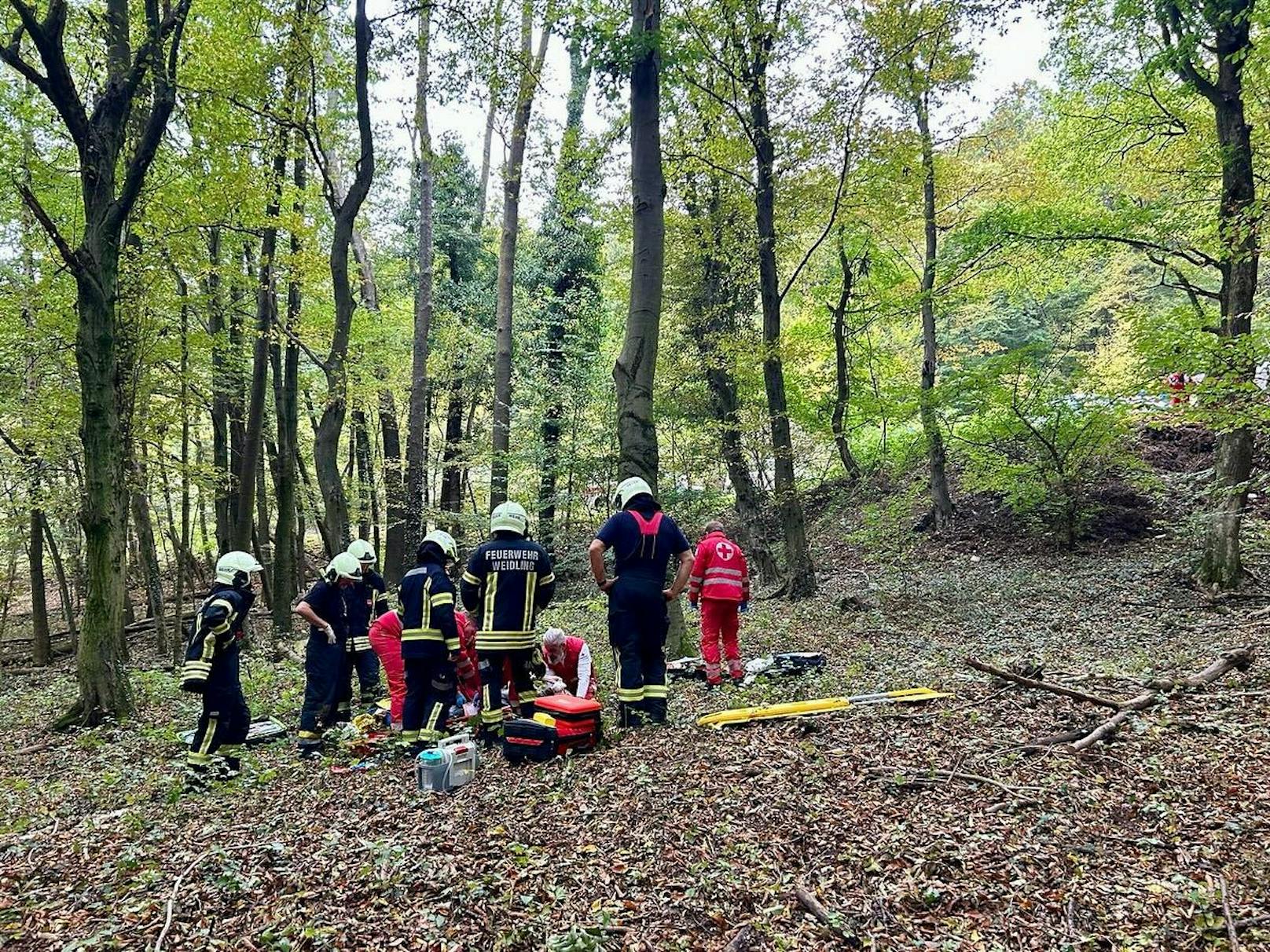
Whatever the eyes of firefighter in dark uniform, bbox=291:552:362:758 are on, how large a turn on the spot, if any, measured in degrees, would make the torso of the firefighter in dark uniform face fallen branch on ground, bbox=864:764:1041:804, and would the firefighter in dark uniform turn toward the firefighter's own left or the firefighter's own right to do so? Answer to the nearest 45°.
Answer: approximately 45° to the firefighter's own right

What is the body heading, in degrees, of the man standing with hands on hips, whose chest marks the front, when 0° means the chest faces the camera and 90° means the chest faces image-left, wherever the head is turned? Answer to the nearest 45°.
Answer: approximately 180°

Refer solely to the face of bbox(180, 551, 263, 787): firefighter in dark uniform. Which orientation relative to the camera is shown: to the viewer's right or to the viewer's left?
to the viewer's right

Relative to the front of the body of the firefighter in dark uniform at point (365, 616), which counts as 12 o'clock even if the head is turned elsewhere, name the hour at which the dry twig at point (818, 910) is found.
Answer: The dry twig is roughly at 1 o'clock from the firefighter in dark uniform.

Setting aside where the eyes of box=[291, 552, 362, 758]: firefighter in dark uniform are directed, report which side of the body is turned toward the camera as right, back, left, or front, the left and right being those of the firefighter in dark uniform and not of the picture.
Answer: right

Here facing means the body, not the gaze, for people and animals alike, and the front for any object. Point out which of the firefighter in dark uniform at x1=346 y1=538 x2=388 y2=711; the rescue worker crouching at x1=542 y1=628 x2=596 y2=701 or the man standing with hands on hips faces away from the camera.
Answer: the man standing with hands on hips

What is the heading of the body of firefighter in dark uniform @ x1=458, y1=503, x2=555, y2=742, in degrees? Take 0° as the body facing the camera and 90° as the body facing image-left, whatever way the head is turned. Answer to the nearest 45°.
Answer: approximately 180°

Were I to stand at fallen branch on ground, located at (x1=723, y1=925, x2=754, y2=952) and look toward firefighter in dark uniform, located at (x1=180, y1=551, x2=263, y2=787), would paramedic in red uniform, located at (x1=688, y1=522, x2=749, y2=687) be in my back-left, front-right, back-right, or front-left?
front-right

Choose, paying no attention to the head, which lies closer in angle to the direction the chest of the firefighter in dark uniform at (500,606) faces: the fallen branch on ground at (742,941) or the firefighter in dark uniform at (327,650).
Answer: the firefighter in dark uniform

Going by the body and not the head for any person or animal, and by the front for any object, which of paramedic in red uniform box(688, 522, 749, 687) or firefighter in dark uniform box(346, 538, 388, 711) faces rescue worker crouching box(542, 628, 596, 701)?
the firefighter in dark uniform

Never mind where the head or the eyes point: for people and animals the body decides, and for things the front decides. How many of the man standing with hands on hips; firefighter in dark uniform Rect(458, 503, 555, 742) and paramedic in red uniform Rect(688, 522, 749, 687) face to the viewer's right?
0

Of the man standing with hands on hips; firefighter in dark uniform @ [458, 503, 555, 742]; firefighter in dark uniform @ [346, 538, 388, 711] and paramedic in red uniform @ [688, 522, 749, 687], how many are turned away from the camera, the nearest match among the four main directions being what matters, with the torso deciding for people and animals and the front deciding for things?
3

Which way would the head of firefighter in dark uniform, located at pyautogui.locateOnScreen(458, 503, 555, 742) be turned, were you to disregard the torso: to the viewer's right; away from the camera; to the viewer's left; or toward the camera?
away from the camera

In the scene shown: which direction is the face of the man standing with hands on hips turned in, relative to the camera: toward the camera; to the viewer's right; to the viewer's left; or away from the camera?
away from the camera

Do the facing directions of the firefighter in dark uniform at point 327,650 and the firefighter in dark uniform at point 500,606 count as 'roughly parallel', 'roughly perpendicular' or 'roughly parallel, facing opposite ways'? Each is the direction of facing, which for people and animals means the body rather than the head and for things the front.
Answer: roughly perpendicular
